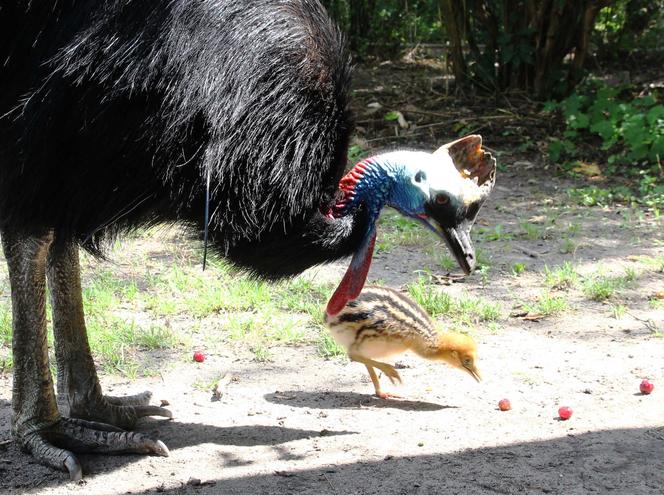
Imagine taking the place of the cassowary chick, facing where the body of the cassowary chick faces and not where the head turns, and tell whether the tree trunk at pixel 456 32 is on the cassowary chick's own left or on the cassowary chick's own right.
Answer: on the cassowary chick's own left

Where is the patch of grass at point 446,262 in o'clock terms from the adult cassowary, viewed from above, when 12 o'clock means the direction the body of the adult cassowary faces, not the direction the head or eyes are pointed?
The patch of grass is roughly at 10 o'clock from the adult cassowary.

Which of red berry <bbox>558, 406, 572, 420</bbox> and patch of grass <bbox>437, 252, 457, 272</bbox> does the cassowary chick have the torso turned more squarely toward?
the red berry

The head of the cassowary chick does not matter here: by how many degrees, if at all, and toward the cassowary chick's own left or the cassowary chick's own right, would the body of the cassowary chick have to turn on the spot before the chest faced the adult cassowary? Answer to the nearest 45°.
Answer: approximately 135° to the cassowary chick's own right

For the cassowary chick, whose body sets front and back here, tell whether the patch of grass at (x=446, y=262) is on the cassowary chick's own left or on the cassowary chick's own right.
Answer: on the cassowary chick's own left

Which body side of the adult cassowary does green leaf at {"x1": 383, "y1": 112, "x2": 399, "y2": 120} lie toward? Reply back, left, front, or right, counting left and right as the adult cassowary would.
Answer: left

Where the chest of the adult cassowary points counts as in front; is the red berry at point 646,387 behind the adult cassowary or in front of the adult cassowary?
in front

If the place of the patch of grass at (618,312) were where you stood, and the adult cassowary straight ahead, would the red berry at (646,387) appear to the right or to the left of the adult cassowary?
left

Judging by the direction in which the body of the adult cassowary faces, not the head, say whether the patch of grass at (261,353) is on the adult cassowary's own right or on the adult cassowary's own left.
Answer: on the adult cassowary's own left

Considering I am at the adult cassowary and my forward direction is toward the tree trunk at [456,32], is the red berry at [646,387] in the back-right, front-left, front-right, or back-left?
front-right

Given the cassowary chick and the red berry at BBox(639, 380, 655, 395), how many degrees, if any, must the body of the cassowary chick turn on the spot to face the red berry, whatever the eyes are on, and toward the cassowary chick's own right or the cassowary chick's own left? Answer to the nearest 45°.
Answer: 0° — it already faces it

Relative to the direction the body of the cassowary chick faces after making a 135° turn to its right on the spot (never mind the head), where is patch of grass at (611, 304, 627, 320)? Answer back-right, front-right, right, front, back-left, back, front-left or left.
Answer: back

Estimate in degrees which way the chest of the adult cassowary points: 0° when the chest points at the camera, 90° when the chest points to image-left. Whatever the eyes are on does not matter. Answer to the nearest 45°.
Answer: approximately 270°

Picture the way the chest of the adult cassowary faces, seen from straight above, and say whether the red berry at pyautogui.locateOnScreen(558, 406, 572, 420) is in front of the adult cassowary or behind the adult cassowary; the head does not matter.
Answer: in front

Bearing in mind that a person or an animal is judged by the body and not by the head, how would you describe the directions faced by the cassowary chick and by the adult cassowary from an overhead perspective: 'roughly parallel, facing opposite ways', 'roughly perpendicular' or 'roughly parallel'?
roughly parallel

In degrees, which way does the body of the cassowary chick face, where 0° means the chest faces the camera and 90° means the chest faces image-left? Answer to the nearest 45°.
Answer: approximately 270°

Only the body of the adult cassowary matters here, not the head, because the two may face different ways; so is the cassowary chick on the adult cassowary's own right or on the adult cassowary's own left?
on the adult cassowary's own left

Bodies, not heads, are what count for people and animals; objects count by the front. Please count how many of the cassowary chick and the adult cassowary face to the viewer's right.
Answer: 2

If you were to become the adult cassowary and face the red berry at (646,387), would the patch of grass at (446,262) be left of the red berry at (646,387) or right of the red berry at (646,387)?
left
